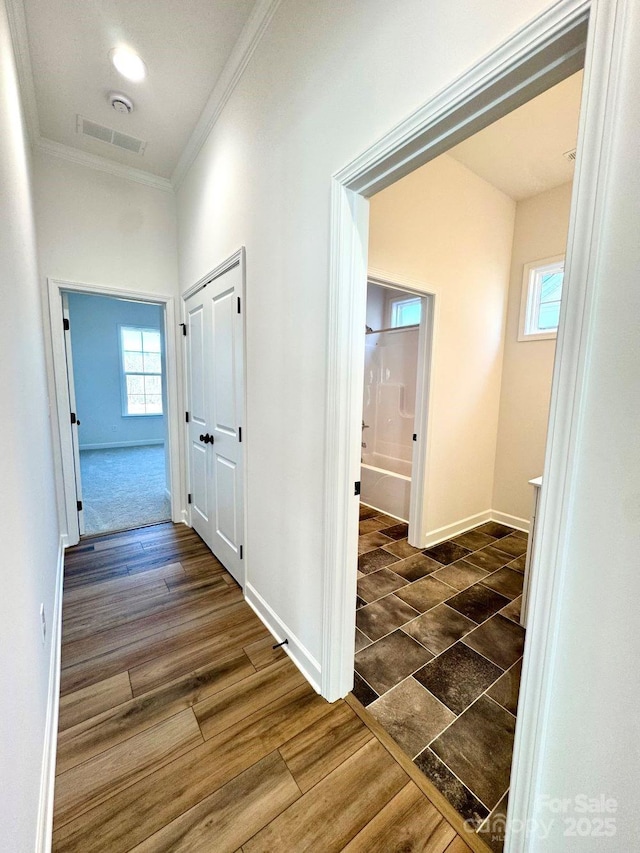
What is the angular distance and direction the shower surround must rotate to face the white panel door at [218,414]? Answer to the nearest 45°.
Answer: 0° — it already faces it

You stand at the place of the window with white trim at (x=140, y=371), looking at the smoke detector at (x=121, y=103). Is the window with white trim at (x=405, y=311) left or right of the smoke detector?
left

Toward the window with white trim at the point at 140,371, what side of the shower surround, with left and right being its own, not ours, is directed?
right

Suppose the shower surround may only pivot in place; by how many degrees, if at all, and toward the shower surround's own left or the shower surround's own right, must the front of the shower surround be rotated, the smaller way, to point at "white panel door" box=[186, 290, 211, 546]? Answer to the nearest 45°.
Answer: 0° — it already faces it

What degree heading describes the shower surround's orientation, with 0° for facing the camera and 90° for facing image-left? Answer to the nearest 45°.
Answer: approximately 45°

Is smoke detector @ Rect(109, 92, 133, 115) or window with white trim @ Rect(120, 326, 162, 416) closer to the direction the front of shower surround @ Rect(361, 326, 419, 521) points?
the smoke detector

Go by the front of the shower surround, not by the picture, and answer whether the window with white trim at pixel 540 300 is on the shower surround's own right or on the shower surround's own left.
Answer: on the shower surround's own left

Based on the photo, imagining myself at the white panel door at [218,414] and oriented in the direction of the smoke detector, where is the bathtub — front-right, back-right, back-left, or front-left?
back-right

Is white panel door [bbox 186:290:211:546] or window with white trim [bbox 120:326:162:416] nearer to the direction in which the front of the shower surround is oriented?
the white panel door
